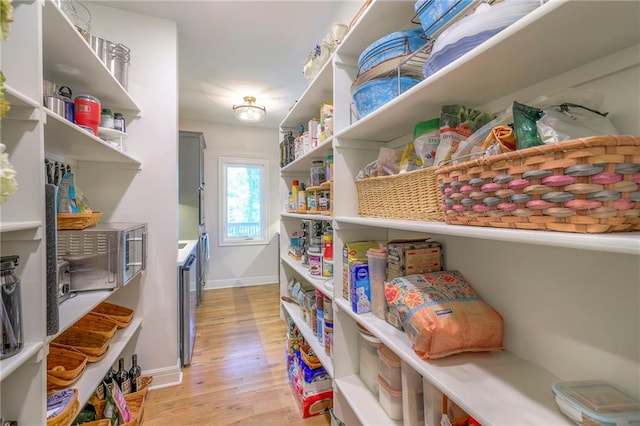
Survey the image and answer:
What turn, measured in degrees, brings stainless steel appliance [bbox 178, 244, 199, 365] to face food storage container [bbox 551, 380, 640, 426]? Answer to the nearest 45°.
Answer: approximately 90° to its right

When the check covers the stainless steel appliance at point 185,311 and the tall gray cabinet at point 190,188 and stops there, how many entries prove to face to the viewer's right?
2

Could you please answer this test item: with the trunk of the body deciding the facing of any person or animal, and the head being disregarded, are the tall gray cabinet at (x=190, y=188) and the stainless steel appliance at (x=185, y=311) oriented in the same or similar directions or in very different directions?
same or similar directions

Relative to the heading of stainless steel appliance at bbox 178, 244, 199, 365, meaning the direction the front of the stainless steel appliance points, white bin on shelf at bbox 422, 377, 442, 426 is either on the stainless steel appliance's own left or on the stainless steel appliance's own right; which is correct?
on the stainless steel appliance's own right

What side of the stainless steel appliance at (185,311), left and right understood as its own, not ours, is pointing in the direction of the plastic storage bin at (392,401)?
right

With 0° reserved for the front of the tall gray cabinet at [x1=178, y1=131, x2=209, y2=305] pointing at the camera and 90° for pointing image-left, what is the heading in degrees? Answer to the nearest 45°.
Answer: approximately 270°

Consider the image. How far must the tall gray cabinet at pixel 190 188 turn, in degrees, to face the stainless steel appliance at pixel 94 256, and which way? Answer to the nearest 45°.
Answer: approximately 90° to its right

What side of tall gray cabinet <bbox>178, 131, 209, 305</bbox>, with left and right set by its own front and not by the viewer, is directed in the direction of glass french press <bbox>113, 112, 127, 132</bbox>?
right

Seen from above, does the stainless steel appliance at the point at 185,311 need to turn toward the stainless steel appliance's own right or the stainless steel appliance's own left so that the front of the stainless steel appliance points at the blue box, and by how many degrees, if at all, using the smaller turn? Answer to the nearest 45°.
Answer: approximately 45° to the stainless steel appliance's own right

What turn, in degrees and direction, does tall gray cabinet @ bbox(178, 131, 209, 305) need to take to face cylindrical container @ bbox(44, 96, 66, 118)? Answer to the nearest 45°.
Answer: approximately 90° to its right

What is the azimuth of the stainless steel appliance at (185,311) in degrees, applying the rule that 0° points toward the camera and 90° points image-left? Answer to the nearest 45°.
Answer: approximately 270°
